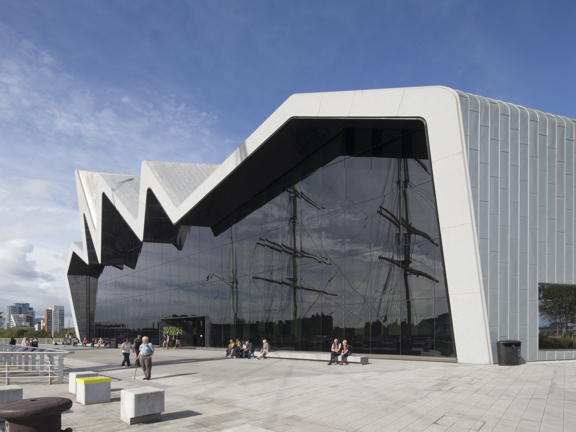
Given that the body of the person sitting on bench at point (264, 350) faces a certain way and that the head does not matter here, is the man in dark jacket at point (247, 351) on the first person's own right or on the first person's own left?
on the first person's own right

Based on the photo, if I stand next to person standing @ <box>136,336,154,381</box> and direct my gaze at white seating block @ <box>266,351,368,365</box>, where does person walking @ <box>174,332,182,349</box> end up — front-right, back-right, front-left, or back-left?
front-left

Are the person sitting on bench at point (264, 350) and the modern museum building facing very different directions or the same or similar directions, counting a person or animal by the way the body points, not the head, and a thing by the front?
same or similar directions

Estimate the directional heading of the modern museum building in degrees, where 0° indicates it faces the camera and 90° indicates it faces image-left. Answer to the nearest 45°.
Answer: approximately 45°

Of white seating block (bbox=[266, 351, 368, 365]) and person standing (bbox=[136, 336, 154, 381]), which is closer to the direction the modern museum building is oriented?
the person standing

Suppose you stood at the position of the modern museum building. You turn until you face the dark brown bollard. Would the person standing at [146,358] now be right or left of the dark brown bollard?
right

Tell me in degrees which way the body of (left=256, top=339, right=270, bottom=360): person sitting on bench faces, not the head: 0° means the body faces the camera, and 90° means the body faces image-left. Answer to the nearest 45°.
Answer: approximately 45°

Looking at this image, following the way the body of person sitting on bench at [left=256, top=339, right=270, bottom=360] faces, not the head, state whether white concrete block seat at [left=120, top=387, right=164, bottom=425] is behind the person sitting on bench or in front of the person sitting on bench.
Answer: in front

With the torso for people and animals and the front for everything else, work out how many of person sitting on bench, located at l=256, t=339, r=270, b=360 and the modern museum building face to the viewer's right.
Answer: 0

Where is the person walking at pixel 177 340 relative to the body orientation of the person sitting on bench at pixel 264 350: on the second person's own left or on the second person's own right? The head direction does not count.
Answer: on the second person's own right

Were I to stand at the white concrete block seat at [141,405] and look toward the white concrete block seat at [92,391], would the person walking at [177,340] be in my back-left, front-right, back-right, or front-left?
front-right

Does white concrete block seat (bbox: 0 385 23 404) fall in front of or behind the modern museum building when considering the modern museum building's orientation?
in front

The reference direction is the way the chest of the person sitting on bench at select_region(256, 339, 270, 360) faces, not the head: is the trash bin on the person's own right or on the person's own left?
on the person's own left
